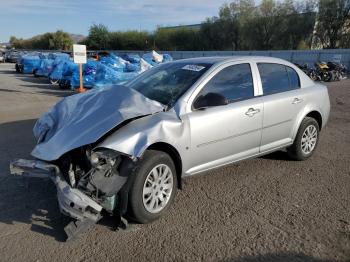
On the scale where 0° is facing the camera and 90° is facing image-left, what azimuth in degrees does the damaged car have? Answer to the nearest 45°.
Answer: approximately 45°

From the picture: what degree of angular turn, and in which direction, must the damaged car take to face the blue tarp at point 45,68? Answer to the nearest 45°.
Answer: approximately 135° to its right

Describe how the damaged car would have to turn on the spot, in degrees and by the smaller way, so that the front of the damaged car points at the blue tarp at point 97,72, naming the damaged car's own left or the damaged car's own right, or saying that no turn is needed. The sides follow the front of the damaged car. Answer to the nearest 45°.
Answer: approximately 135° to the damaged car's own right

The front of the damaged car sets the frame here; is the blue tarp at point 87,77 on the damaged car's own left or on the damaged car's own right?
on the damaged car's own right
